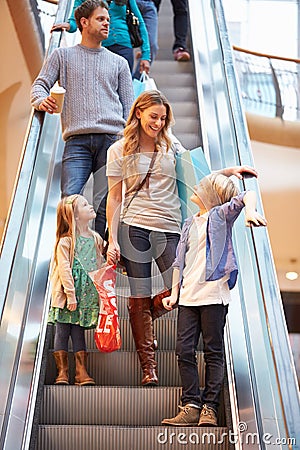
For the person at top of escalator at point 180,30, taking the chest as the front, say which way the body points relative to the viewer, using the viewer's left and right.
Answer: facing the viewer

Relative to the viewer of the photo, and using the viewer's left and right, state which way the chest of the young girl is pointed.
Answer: facing the viewer and to the right of the viewer

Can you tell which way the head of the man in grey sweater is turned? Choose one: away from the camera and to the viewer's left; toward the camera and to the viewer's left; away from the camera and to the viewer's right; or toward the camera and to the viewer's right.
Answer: toward the camera and to the viewer's right

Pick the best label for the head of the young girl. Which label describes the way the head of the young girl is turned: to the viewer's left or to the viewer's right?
to the viewer's right

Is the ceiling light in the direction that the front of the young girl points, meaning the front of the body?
no

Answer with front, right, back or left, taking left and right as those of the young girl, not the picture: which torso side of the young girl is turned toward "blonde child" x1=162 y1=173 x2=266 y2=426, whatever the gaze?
front
